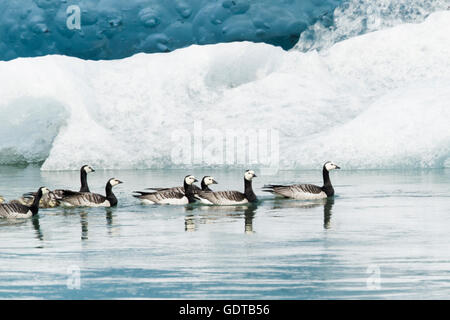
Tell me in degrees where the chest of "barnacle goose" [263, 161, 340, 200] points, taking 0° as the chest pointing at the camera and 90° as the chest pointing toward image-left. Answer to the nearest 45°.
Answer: approximately 270°

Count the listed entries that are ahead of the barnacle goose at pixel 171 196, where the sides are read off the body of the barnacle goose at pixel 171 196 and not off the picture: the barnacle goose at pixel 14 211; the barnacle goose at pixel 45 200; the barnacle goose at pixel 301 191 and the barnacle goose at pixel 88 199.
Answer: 1

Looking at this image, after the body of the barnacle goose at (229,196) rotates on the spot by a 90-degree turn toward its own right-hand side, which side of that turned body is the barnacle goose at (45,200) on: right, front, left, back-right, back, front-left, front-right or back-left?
right

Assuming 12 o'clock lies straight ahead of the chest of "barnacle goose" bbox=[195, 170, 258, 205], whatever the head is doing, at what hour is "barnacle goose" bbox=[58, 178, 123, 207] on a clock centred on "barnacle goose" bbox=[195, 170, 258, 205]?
"barnacle goose" bbox=[58, 178, 123, 207] is roughly at 6 o'clock from "barnacle goose" bbox=[195, 170, 258, 205].

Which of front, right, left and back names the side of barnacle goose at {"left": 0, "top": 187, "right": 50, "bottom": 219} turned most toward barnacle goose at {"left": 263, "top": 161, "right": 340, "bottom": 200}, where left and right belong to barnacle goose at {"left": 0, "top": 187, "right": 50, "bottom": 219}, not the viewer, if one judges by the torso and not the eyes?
front

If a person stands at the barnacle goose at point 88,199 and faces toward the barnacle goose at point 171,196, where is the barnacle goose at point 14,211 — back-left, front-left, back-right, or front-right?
back-right

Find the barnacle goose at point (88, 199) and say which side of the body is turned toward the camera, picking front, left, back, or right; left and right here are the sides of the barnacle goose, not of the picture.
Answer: right

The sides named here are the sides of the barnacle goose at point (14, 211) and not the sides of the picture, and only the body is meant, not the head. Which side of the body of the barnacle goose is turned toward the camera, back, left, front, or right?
right

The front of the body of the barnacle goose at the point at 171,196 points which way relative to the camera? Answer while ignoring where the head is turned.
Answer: to the viewer's right
